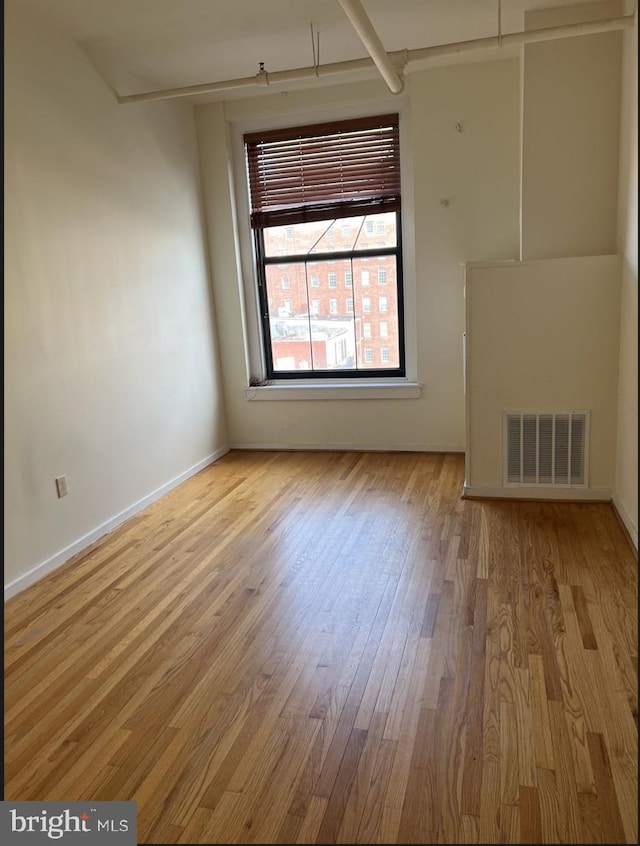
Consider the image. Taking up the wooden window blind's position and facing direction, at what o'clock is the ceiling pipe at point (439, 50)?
The ceiling pipe is roughly at 11 o'clock from the wooden window blind.

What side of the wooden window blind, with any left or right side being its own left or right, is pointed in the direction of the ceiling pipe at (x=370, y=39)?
front

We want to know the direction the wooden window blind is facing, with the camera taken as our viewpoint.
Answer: facing the viewer
